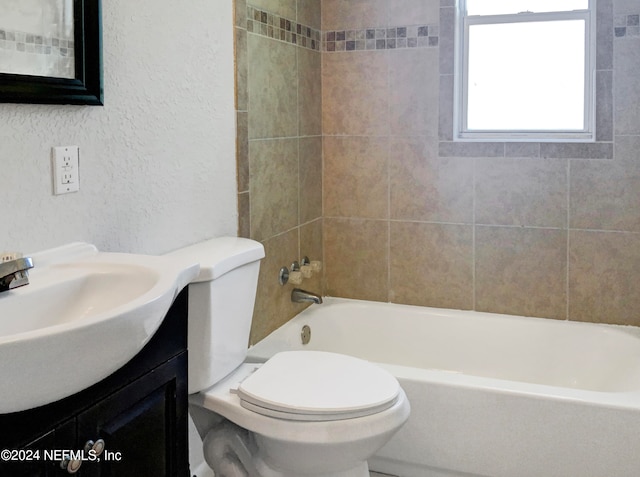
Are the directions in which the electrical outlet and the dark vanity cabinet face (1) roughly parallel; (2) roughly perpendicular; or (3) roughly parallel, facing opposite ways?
roughly parallel

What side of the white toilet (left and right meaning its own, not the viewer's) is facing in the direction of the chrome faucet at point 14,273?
right

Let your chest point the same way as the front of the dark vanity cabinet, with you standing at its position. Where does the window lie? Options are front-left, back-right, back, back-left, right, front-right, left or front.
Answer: left

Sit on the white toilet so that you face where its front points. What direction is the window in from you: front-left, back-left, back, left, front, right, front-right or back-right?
left

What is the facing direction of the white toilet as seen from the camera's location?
facing the viewer and to the right of the viewer

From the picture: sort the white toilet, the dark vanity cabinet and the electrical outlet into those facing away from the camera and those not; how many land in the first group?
0

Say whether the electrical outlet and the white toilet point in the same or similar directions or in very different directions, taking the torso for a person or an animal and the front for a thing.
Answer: same or similar directions

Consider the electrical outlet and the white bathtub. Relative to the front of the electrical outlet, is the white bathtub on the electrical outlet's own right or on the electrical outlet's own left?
on the electrical outlet's own left

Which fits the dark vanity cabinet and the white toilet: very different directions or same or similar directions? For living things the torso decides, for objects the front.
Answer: same or similar directions

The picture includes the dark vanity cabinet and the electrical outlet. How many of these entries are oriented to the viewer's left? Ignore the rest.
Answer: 0
